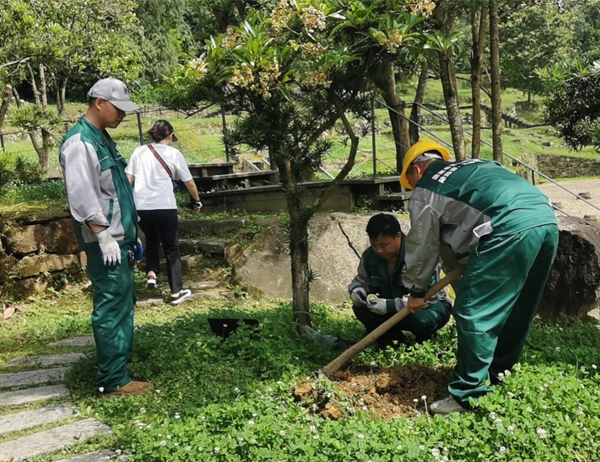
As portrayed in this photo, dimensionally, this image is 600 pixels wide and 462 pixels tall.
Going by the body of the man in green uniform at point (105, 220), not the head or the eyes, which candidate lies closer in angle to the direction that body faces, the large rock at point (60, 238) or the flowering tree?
the flowering tree

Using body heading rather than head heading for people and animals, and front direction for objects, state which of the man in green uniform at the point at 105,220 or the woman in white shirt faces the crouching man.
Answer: the man in green uniform

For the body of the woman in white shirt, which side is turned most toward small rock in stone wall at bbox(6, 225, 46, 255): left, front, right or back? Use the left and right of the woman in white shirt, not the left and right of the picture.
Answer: left

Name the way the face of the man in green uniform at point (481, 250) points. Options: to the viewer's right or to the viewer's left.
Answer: to the viewer's left

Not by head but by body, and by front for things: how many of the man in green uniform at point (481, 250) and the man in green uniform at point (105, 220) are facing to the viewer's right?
1

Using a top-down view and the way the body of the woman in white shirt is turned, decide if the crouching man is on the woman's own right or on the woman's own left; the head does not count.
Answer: on the woman's own right

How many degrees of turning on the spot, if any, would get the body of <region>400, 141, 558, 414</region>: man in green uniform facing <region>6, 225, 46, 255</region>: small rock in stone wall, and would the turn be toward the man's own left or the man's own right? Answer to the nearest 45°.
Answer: approximately 45° to the man's own right

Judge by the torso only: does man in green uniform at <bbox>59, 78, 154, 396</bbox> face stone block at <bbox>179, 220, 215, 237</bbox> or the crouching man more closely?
the crouching man

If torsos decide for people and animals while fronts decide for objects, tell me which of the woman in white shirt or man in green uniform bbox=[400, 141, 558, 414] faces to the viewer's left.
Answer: the man in green uniform

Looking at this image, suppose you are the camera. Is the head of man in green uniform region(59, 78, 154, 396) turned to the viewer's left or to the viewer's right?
to the viewer's right

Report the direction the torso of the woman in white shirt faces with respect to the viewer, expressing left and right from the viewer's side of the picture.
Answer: facing away from the viewer and to the right of the viewer

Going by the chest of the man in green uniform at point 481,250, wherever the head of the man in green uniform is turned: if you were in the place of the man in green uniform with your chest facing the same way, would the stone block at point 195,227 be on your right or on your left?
on your right

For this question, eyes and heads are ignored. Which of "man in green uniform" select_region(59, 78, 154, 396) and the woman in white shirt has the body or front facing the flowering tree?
the man in green uniform

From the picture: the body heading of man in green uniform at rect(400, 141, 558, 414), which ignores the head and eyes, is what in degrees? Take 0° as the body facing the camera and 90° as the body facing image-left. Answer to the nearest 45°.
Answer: approximately 90°

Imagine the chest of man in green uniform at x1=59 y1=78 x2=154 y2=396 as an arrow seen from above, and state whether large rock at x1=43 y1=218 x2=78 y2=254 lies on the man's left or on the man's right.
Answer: on the man's left

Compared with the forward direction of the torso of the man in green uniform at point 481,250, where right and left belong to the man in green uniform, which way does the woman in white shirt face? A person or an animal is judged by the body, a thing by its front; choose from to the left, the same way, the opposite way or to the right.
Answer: to the right

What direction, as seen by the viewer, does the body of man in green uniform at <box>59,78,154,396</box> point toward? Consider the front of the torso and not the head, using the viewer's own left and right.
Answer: facing to the right of the viewer
